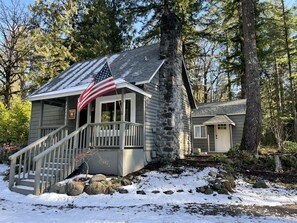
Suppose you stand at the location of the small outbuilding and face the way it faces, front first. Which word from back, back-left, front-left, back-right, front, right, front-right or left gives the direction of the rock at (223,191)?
front

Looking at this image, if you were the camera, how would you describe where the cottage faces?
facing the viewer and to the left of the viewer

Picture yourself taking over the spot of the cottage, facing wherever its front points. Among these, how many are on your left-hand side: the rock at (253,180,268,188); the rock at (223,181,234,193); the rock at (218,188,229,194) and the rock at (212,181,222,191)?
4

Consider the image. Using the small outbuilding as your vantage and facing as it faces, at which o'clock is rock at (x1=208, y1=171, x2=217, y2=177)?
The rock is roughly at 12 o'clock from the small outbuilding.

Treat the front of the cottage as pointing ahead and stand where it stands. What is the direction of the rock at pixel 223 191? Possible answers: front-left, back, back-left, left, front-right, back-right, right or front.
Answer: left

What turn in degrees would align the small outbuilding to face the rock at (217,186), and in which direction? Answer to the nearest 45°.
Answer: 0° — it already faces it

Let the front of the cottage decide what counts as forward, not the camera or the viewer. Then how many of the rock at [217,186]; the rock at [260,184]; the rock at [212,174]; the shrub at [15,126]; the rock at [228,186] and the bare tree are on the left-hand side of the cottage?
4

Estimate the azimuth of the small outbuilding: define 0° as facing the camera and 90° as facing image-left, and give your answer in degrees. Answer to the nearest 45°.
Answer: approximately 0°

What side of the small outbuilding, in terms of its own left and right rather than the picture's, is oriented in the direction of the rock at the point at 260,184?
front

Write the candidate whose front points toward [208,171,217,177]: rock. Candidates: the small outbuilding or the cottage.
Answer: the small outbuilding

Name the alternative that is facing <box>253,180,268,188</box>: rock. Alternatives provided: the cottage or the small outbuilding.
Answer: the small outbuilding

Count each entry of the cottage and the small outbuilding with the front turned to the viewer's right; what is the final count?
0

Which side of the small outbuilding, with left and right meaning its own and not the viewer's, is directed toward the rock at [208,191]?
front

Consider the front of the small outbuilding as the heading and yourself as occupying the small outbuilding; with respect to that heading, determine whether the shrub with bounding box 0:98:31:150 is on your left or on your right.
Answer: on your right

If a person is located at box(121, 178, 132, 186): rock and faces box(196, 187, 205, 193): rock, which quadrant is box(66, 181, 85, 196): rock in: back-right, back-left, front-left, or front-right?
back-right

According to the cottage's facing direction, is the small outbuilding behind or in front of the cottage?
behind
